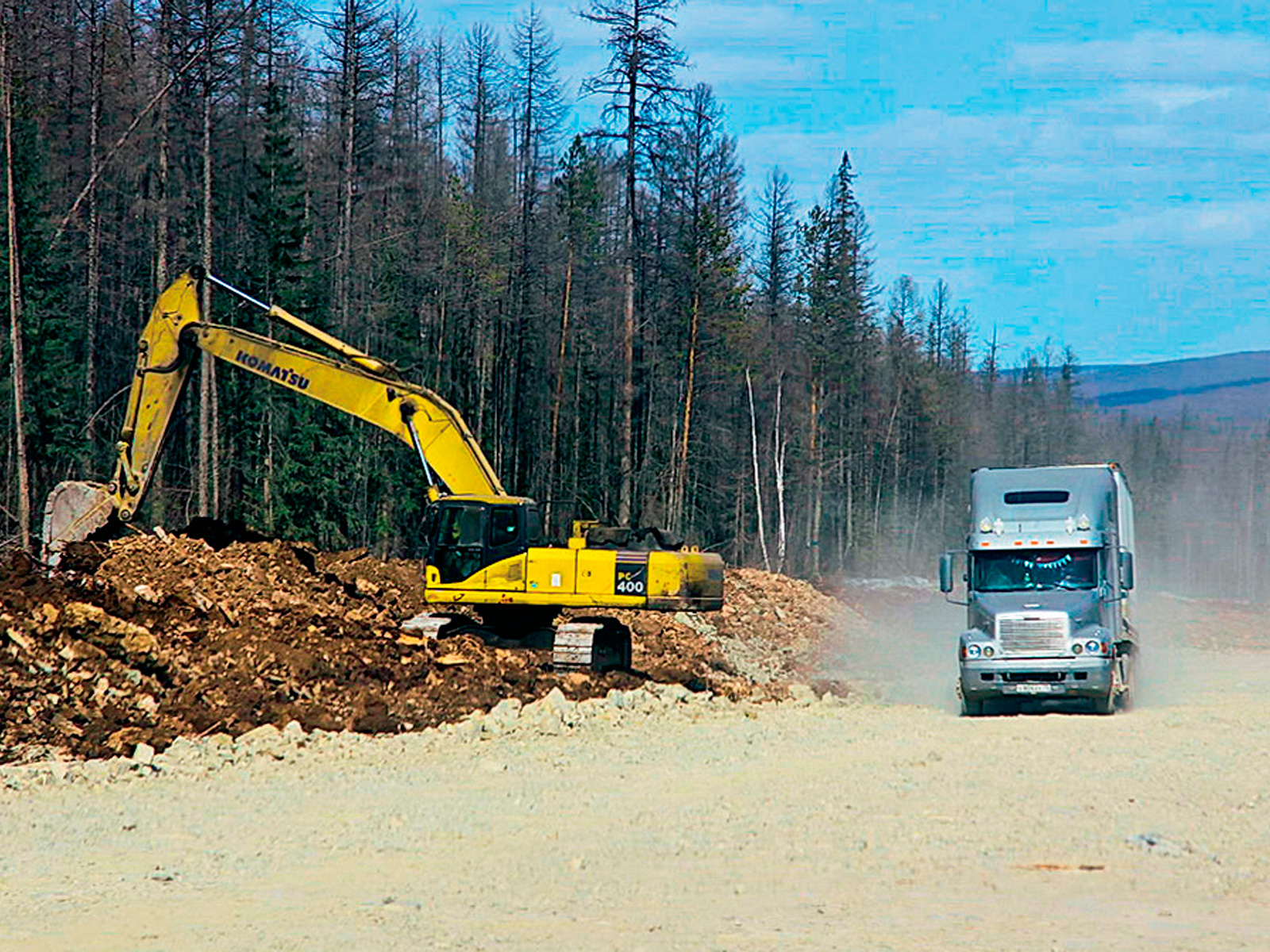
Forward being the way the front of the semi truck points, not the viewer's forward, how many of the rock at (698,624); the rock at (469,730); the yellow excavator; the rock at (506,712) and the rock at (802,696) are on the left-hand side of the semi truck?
0

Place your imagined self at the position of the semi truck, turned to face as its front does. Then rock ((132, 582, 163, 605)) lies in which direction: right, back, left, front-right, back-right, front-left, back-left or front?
right

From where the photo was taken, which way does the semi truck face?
toward the camera

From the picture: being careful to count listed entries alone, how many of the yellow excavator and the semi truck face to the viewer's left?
1

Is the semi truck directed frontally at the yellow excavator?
no

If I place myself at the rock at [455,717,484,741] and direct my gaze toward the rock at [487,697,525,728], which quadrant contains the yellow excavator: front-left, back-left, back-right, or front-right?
front-left

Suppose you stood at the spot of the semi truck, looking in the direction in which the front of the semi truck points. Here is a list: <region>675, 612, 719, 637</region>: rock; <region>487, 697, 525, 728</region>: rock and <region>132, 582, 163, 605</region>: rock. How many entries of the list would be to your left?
0

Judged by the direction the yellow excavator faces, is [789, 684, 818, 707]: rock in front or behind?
behind

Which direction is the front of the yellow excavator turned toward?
to the viewer's left

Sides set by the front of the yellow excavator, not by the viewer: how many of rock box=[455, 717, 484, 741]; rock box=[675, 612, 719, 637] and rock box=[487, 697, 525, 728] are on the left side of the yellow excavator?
2

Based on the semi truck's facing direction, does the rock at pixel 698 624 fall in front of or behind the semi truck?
behind

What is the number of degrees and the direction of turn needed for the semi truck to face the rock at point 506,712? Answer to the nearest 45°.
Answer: approximately 45° to its right

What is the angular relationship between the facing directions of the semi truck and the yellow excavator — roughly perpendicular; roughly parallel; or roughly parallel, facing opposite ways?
roughly perpendicular

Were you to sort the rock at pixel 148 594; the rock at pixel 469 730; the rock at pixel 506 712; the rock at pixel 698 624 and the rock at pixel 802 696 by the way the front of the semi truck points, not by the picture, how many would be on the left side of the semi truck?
0

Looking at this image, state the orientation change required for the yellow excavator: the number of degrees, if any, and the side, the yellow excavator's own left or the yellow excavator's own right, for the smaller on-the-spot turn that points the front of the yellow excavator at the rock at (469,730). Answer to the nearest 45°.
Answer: approximately 90° to the yellow excavator's own left

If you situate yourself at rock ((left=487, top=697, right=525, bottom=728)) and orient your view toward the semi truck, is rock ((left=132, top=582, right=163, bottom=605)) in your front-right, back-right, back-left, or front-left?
back-left

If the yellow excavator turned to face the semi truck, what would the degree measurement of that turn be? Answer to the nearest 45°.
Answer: approximately 180°

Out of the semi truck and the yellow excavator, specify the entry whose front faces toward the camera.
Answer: the semi truck
